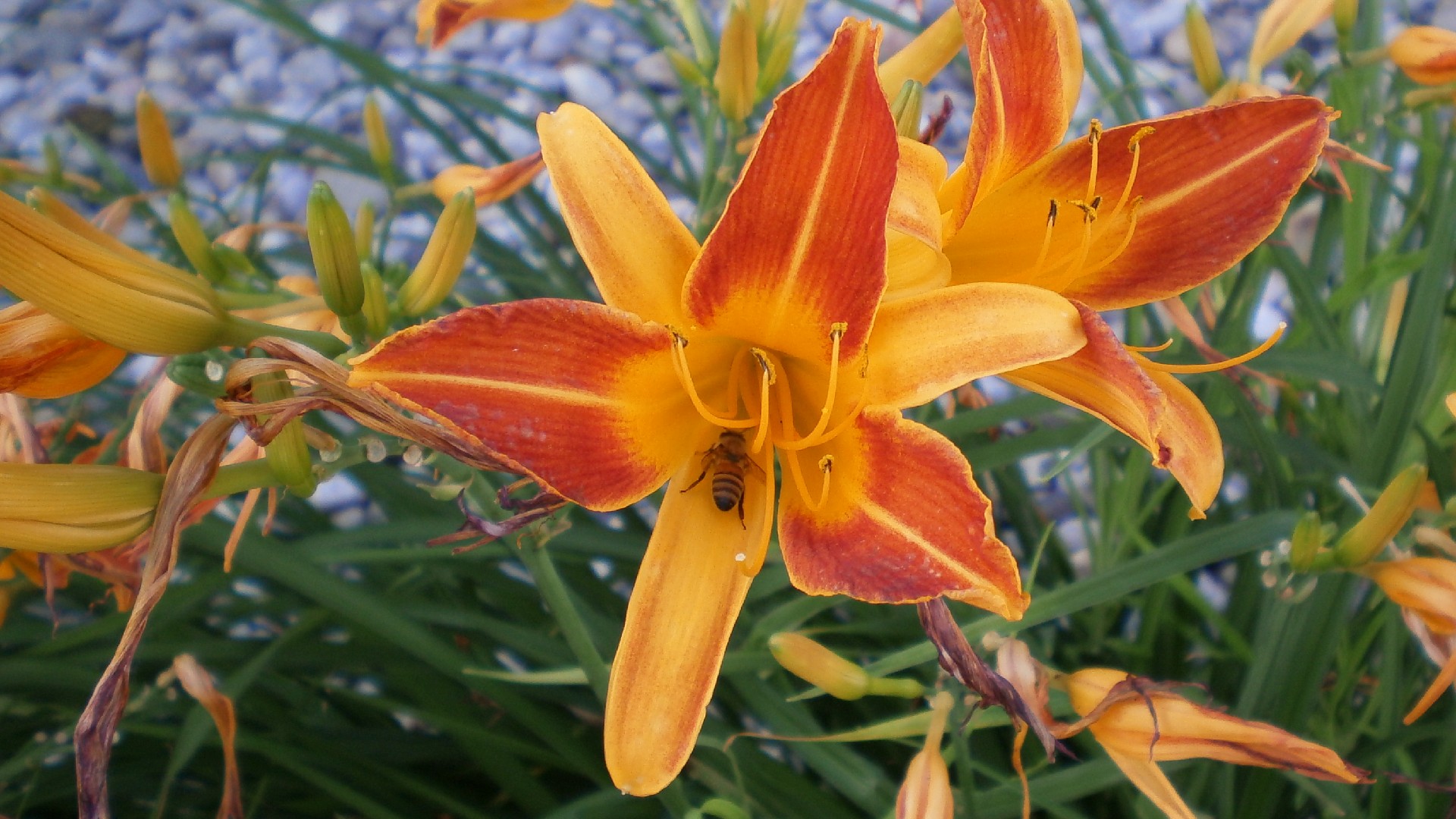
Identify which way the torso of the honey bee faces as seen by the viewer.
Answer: away from the camera

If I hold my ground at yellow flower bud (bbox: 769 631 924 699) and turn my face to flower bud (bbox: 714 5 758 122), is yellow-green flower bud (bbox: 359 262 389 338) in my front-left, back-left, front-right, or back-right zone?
front-left

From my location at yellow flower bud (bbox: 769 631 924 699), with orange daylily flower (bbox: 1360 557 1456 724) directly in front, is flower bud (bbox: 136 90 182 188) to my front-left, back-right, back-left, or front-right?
back-left

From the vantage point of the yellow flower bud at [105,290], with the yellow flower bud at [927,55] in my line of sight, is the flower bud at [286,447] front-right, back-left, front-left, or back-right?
front-right

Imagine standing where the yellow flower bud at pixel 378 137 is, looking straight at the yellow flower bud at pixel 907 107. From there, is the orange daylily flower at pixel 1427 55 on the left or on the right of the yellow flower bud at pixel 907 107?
left

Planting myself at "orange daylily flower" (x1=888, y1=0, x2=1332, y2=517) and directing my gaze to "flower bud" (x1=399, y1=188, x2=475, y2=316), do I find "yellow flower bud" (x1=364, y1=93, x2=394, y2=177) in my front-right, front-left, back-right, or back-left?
front-right
